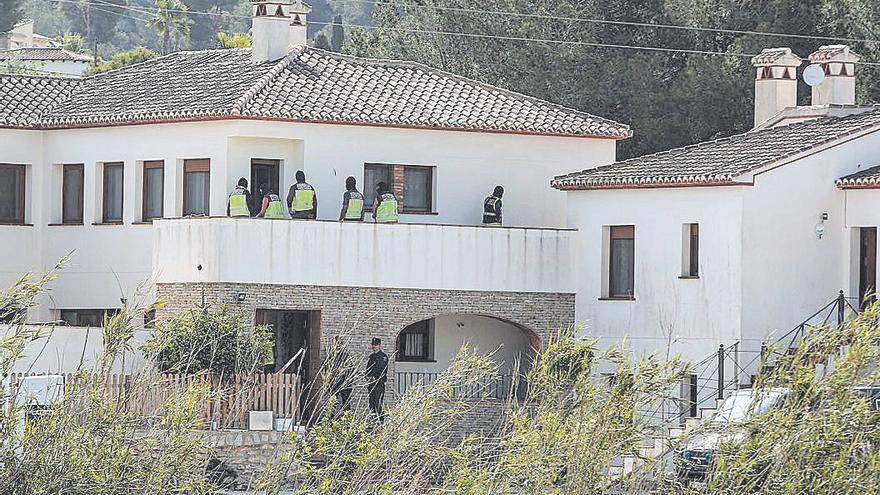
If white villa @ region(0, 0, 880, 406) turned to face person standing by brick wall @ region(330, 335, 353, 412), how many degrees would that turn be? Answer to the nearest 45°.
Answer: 0° — it already faces them

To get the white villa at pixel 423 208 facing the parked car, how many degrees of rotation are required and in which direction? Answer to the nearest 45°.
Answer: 0° — it already faces it

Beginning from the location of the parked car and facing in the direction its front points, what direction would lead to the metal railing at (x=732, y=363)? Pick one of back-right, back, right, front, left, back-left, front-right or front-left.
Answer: back-right

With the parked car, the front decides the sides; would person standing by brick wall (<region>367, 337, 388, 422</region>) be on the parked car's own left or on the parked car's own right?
on the parked car's own right

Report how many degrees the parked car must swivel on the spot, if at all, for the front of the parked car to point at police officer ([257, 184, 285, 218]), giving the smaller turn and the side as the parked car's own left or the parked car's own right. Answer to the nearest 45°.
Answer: approximately 90° to the parked car's own right

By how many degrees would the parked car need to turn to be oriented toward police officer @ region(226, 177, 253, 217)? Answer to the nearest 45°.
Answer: approximately 90° to its right

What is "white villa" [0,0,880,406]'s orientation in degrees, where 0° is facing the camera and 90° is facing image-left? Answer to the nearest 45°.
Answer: approximately 0°

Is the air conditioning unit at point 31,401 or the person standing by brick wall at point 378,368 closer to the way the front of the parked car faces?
the air conditioning unit

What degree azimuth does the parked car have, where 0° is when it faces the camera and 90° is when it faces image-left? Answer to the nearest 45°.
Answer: approximately 45°
